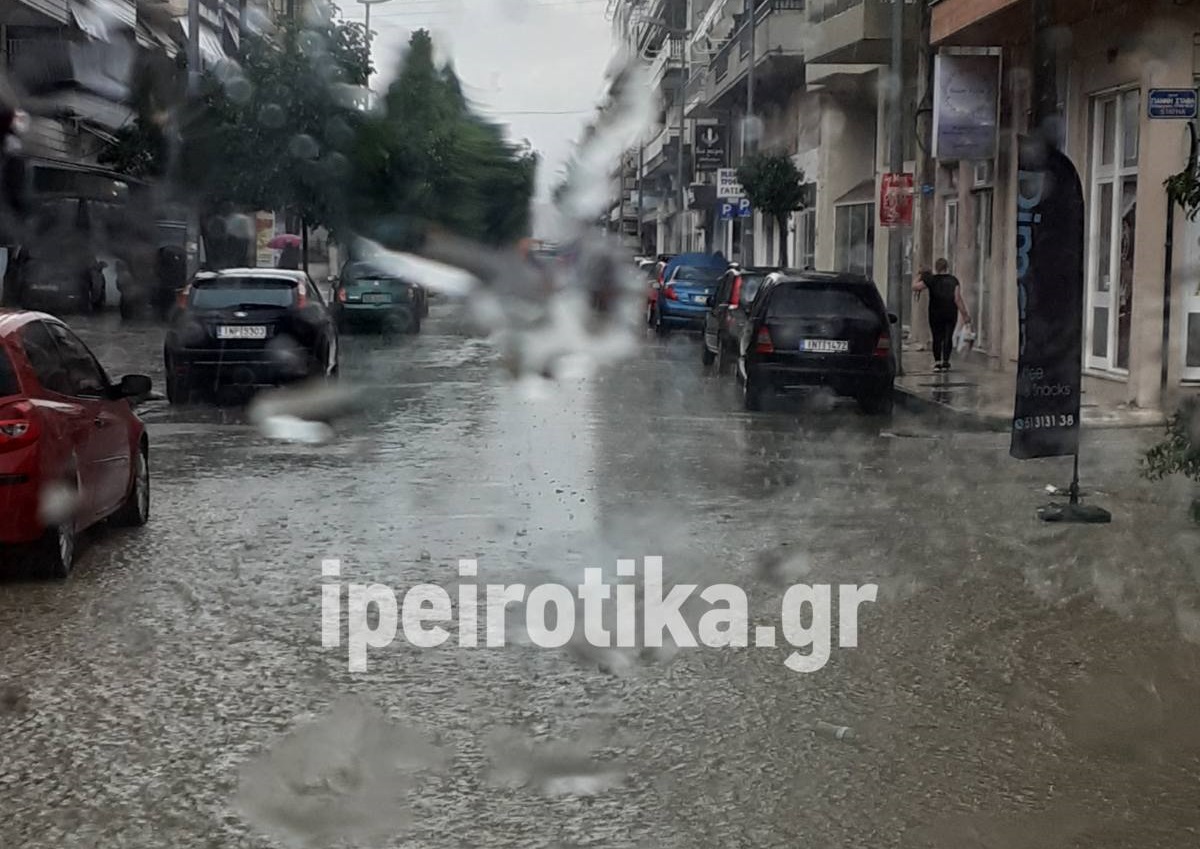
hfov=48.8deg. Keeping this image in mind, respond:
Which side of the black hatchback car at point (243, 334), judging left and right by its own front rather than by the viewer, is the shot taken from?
back

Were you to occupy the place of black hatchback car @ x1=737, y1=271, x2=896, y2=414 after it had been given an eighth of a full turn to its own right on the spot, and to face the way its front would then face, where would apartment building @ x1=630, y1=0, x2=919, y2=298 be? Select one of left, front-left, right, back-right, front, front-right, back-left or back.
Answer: front-left

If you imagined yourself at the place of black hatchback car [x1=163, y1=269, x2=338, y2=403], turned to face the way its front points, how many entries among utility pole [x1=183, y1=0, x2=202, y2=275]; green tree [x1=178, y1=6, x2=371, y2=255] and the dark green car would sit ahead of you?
3

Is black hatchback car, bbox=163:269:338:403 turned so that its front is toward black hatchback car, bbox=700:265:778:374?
no

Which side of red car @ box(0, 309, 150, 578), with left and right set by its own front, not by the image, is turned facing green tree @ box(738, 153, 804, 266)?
front

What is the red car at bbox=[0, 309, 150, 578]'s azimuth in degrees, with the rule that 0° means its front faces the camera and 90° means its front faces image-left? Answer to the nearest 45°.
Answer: approximately 225°

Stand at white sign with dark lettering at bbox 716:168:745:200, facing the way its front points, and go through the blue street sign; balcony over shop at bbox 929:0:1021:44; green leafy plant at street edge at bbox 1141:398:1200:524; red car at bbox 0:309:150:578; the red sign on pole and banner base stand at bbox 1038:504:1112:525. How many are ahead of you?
6

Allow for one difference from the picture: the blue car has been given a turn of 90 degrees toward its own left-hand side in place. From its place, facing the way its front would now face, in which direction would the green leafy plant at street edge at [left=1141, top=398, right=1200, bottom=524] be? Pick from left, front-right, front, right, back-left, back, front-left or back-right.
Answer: left

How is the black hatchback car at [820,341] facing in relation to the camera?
away from the camera

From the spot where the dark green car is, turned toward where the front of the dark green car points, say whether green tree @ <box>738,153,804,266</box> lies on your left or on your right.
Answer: on your right

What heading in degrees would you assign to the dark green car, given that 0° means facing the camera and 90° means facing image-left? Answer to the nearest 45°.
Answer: approximately 180°

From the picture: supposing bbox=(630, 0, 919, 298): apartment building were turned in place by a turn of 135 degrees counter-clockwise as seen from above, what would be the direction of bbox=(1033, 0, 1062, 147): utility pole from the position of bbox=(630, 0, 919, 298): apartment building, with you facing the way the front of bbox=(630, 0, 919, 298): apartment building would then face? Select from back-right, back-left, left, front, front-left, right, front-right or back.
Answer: right

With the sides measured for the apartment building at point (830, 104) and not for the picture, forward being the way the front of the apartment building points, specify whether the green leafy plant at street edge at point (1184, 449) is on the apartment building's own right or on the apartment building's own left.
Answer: on the apartment building's own left

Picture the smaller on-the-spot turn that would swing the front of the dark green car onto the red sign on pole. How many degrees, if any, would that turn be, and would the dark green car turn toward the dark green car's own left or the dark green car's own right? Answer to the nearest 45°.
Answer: approximately 135° to the dark green car's own right

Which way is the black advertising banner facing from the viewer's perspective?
toward the camera

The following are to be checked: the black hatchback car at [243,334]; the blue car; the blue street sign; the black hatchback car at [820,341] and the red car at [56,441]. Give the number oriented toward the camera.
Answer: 1

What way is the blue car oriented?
away from the camera

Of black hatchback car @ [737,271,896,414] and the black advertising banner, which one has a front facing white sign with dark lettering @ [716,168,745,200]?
the black hatchback car

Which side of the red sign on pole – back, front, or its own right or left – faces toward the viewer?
front

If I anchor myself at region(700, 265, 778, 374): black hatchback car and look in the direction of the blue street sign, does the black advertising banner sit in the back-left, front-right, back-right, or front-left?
front-right

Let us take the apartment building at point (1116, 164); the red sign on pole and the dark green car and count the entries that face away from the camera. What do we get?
1
